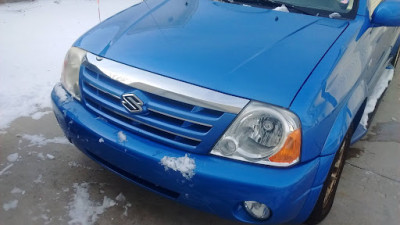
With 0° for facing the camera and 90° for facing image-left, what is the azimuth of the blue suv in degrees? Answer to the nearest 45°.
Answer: approximately 45°
